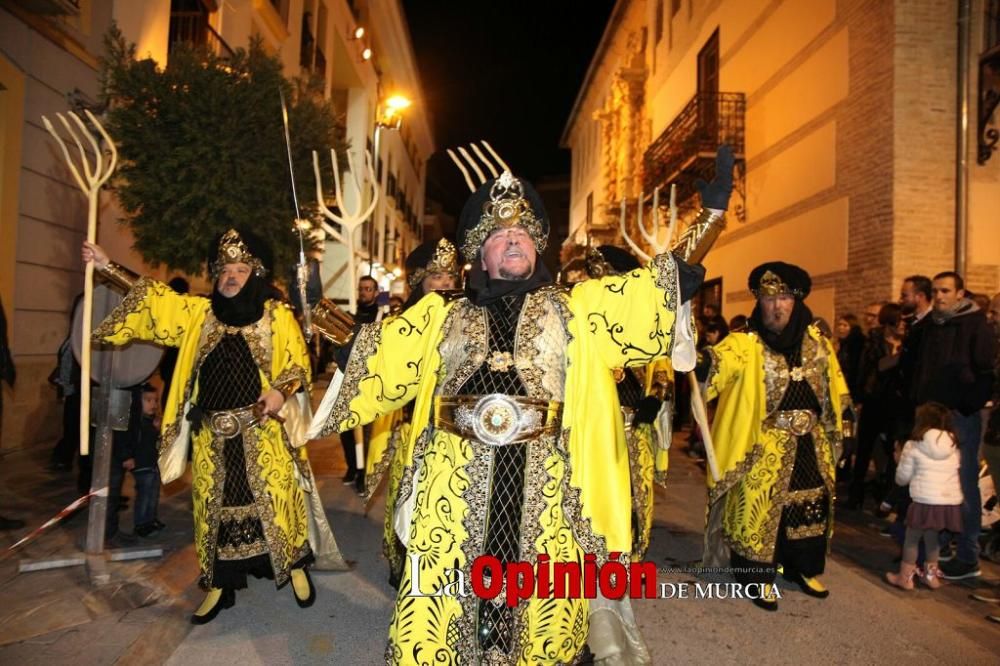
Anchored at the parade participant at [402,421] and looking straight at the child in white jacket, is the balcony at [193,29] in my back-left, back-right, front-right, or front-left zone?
back-left

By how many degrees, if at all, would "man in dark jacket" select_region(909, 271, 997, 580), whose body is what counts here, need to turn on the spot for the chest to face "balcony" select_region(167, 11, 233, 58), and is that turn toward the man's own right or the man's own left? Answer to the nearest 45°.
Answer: approximately 45° to the man's own right

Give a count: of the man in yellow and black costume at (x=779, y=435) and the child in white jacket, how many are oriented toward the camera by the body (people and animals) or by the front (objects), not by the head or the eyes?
1

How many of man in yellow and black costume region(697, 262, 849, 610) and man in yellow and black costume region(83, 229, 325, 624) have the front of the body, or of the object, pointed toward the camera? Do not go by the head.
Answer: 2

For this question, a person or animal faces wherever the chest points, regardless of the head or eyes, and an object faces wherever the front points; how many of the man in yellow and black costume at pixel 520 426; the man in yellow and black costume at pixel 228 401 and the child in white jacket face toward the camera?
2

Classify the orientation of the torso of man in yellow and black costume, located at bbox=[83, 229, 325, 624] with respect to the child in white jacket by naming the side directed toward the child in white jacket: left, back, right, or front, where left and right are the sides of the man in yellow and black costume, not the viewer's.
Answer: left

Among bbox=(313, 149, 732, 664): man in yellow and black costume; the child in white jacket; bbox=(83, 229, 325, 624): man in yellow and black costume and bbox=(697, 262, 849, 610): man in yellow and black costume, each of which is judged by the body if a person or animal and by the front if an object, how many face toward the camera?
3
